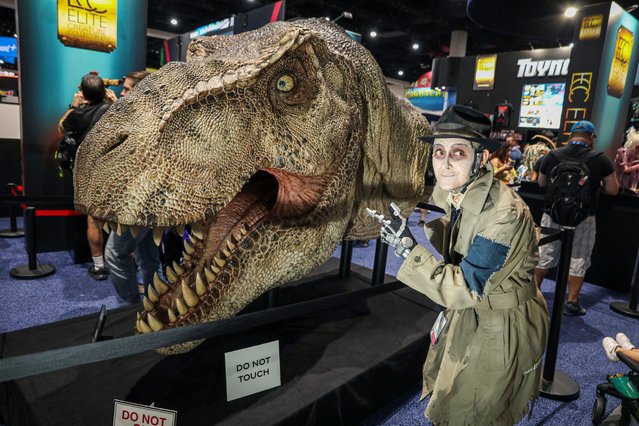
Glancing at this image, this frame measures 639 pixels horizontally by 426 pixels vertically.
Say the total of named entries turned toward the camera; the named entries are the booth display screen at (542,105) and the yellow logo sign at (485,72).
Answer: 2

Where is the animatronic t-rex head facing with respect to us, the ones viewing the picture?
facing the viewer and to the left of the viewer

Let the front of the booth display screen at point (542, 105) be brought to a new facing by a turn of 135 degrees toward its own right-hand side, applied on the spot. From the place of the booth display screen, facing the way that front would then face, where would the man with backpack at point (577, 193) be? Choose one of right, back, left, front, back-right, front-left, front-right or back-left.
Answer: back-left

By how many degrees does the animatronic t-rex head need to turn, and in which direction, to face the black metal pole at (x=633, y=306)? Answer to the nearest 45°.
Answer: approximately 180°

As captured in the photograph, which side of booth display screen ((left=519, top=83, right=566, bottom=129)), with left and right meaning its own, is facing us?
front

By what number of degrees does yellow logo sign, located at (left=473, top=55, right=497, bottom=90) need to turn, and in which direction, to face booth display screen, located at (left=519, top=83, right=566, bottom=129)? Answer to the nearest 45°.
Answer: approximately 45° to its left

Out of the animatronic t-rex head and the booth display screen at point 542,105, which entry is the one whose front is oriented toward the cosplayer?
the booth display screen

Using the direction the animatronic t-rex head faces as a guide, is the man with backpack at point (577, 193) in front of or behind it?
behind

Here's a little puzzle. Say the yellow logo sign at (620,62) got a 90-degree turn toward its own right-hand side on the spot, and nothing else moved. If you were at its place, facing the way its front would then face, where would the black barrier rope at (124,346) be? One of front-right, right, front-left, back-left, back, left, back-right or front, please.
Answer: front-left

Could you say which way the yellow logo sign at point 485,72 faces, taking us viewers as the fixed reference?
facing the viewer

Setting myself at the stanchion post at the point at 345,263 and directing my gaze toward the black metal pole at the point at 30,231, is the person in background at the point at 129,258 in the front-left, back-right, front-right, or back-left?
front-left

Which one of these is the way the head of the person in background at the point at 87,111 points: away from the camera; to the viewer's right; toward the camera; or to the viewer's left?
away from the camera

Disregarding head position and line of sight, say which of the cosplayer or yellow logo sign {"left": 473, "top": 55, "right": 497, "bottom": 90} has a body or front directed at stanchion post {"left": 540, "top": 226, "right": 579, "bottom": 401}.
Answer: the yellow logo sign

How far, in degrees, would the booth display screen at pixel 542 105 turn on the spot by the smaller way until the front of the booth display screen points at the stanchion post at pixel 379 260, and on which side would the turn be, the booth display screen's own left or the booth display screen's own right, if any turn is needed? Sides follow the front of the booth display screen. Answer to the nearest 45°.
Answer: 0° — it already faces it
